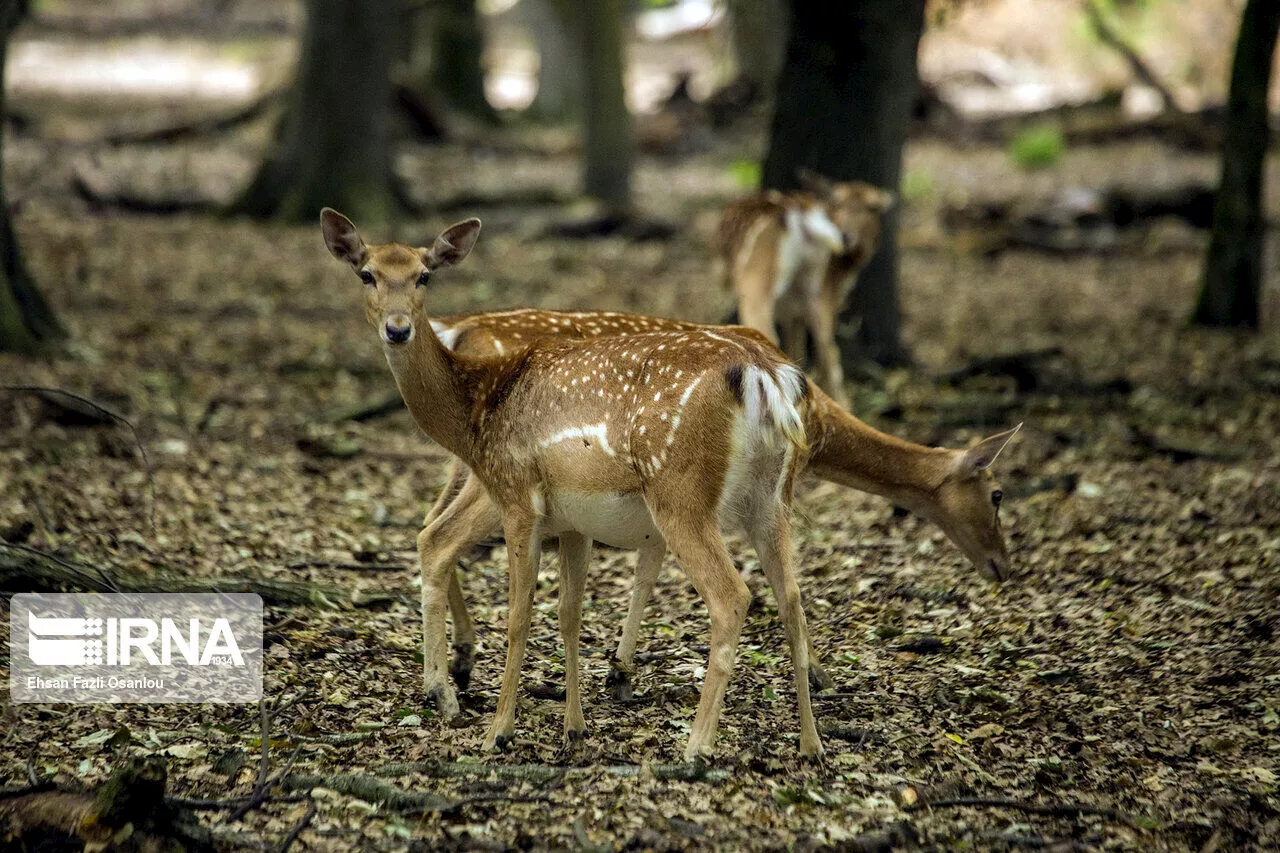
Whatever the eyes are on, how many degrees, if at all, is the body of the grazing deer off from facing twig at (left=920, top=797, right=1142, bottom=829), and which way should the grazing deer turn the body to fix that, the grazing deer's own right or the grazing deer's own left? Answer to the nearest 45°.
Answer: approximately 90° to the grazing deer's own right

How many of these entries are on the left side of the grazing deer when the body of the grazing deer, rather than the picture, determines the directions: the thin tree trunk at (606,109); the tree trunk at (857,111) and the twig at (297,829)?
2

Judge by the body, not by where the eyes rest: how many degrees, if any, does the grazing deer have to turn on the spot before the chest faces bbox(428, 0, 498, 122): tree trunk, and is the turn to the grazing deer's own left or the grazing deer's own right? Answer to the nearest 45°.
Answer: approximately 90° to the grazing deer's own left

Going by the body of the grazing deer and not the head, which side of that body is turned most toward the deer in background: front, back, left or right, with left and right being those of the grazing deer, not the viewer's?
left

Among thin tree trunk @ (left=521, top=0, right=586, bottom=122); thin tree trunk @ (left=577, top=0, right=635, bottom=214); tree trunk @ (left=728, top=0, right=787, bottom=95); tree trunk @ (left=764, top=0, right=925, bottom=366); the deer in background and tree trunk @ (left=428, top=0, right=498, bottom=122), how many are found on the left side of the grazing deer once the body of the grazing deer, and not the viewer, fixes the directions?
6

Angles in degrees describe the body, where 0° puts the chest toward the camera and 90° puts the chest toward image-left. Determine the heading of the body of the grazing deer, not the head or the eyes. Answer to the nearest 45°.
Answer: approximately 270°

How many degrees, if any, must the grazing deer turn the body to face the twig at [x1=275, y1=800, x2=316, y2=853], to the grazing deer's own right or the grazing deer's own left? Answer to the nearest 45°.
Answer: approximately 135° to the grazing deer's own right

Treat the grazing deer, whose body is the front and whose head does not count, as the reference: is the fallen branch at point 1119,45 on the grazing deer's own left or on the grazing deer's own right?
on the grazing deer's own left

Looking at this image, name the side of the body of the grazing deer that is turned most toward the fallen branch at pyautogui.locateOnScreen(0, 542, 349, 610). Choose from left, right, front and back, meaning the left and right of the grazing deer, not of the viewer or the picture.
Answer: back

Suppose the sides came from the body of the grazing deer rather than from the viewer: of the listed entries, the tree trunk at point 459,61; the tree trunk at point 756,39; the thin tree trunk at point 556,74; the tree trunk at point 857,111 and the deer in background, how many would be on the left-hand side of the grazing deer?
5

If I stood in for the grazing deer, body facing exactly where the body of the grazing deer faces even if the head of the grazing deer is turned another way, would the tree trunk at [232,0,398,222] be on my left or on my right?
on my left

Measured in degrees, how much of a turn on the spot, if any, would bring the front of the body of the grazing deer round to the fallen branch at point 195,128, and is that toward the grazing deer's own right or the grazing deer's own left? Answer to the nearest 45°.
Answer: approximately 135° to the grazing deer's own left

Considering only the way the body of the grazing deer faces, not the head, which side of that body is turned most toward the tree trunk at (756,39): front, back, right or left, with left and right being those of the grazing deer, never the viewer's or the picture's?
left

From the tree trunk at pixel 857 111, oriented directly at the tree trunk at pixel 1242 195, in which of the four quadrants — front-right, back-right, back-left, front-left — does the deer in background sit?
back-right

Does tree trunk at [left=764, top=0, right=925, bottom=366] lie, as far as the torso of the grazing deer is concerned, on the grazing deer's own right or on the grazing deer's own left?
on the grazing deer's own left

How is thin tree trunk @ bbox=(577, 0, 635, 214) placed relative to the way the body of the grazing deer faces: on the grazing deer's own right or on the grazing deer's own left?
on the grazing deer's own left
